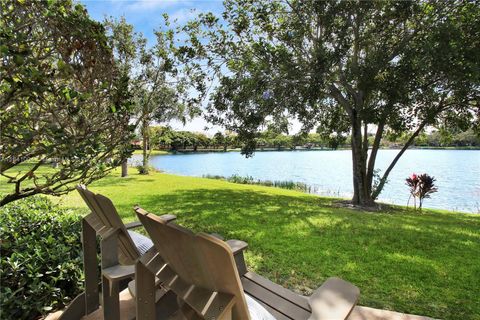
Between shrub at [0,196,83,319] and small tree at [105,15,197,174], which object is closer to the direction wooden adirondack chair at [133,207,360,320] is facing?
the small tree

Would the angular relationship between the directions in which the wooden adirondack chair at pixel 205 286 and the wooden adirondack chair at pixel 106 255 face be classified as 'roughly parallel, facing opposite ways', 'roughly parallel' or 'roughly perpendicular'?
roughly parallel

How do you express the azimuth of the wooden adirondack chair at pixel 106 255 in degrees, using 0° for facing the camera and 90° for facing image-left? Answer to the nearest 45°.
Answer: approximately 225°

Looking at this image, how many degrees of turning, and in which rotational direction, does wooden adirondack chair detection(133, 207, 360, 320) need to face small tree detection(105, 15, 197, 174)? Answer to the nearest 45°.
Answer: approximately 45° to its left

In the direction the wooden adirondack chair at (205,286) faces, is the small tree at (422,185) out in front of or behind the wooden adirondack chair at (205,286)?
in front

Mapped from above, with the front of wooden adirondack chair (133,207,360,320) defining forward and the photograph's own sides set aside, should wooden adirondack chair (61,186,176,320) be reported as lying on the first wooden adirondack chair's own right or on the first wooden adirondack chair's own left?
on the first wooden adirondack chair's own left

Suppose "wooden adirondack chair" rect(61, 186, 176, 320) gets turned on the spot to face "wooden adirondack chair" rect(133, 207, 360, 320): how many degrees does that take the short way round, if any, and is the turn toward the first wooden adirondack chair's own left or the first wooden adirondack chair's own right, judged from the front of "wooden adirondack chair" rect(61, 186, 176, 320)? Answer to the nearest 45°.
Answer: approximately 135° to the first wooden adirondack chair's own right

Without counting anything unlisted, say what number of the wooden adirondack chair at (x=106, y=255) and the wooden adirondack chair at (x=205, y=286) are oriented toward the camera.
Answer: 0

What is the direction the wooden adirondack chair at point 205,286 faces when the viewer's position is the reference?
facing away from the viewer and to the right of the viewer

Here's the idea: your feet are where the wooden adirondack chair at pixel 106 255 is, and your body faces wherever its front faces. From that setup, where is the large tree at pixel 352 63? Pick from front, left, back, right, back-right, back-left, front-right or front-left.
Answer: front

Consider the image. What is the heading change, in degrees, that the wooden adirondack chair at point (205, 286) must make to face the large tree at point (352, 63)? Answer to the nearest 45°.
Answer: approximately 45° to its left

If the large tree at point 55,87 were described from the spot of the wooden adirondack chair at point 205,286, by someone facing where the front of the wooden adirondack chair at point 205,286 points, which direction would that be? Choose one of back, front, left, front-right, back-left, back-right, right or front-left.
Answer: left
